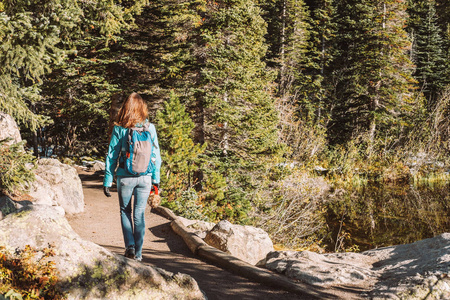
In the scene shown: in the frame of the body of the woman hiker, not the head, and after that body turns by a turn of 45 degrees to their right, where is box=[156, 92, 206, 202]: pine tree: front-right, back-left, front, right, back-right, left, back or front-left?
front-left

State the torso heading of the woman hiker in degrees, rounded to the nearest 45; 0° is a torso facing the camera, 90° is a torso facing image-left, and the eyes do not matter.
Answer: approximately 180°

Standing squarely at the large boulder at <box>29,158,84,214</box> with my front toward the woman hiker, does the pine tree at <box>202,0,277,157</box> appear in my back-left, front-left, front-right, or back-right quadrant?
back-left

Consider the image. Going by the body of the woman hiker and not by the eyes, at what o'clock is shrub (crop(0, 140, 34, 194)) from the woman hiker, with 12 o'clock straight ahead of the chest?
The shrub is roughly at 11 o'clock from the woman hiker.

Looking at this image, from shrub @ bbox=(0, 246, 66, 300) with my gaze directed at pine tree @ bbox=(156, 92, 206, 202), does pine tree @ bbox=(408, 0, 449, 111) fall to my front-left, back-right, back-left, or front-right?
front-right

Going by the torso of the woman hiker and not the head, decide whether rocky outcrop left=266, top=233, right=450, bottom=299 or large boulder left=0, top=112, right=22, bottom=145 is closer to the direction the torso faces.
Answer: the large boulder

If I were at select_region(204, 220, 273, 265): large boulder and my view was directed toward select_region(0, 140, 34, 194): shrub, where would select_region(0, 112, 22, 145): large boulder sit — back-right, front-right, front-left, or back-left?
front-right

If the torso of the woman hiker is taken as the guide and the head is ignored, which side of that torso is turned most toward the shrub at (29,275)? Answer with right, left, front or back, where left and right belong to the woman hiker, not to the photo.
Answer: back

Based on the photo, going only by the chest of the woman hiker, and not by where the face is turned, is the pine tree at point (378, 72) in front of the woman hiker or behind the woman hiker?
in front

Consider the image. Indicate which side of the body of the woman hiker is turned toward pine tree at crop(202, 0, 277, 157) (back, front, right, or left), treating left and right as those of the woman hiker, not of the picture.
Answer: front
